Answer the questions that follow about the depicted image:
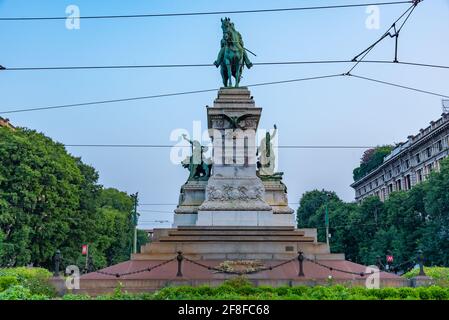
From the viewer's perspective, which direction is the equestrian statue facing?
toward the camera

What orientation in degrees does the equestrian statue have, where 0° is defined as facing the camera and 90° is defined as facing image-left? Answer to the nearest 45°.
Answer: approximately 0°
